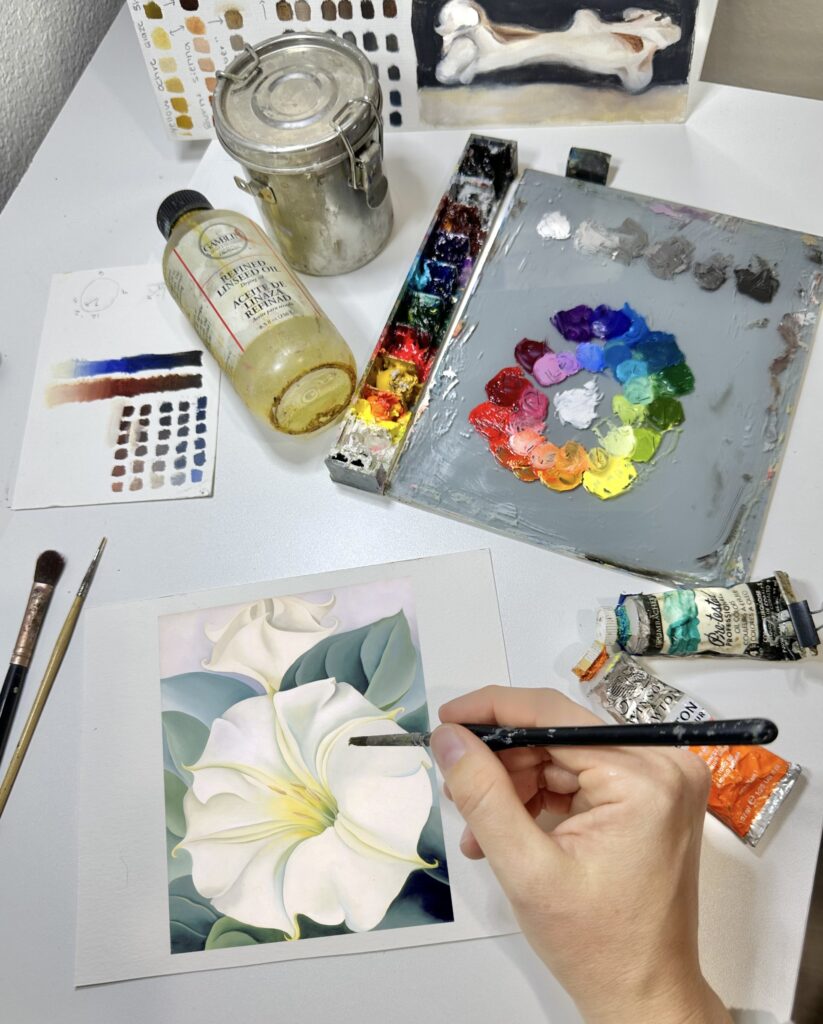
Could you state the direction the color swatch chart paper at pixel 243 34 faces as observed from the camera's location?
facing the viewer

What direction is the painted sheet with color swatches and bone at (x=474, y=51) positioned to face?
toward the camera

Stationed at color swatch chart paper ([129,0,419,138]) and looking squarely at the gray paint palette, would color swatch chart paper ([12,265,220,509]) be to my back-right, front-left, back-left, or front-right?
front-right

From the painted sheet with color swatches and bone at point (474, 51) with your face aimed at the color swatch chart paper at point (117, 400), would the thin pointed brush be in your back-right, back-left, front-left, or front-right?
front-left
